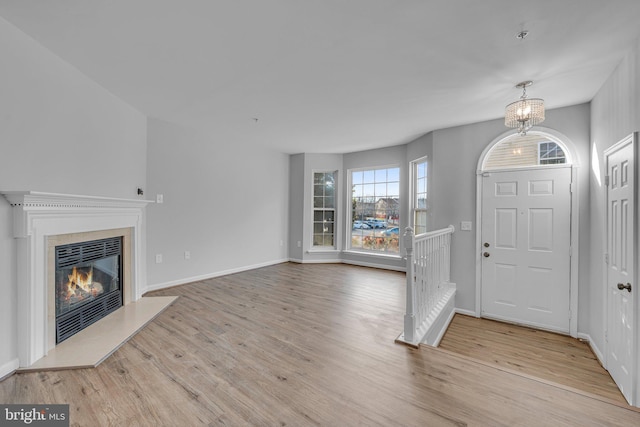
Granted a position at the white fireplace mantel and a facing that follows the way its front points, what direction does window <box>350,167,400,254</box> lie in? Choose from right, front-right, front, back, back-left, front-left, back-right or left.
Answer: front-left

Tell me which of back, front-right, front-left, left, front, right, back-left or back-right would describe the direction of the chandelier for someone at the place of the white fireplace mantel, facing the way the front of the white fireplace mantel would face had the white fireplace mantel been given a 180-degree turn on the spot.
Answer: back

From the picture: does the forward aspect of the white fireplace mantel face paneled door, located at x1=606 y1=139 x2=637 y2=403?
yes

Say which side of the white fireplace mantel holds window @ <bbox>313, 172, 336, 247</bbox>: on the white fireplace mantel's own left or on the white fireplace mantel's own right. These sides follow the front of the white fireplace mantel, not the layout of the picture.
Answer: on the white fireplace mantel's own left

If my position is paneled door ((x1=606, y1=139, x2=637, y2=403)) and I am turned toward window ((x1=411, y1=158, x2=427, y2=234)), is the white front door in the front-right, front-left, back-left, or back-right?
front-right

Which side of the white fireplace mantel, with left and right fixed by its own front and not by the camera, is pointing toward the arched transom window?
front

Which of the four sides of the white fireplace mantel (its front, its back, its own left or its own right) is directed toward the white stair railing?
front

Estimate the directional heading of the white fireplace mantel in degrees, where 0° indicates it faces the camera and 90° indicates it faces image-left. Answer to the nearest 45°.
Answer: approximately 315°
